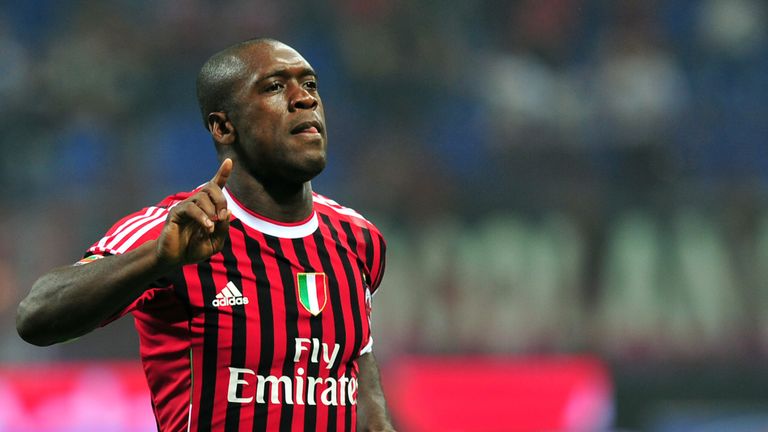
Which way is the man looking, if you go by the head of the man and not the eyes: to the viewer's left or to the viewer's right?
to the viewer's right

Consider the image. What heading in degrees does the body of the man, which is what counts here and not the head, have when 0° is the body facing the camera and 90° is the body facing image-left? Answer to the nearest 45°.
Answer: approximately 315°
